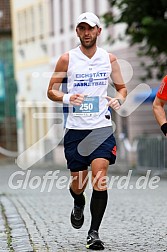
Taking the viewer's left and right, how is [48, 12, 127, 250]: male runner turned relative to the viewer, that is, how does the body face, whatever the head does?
facing the viewer

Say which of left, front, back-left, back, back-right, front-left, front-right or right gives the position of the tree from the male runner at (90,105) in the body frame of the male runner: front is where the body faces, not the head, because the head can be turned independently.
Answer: back
